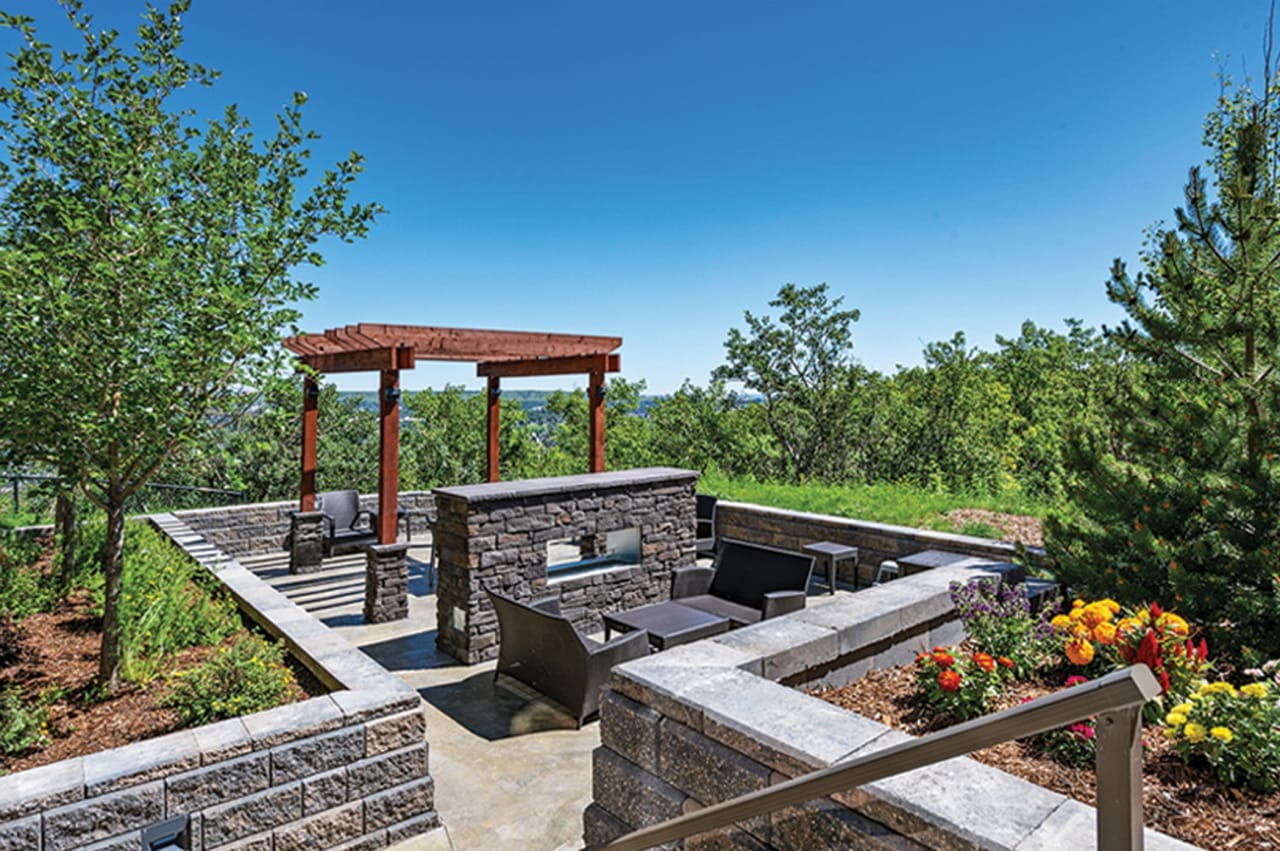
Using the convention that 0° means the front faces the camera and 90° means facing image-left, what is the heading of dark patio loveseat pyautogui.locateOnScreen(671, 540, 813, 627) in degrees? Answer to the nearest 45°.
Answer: approximately 45°

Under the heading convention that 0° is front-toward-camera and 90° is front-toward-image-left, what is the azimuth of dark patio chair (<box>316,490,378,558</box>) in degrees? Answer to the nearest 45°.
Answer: approximately 315°

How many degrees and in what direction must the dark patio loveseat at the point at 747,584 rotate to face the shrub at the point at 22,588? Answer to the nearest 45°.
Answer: approximately 45° to its right

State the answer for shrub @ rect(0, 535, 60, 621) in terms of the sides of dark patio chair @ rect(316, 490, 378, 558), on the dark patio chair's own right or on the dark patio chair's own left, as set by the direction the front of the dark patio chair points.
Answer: on the dark patio chair's own right

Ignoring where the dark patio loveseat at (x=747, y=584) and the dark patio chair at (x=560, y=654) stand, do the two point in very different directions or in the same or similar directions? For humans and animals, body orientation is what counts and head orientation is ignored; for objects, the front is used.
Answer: very different directions

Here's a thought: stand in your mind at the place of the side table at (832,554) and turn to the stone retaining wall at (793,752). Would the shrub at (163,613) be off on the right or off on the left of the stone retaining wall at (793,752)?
right

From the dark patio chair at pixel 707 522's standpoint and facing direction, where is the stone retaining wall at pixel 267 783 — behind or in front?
in front

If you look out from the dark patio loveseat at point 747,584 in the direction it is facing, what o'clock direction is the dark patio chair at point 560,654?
the dark patio chair at point 560,654 is roughly at 12 o'clock from the dark patio loveseat at point 747,584.

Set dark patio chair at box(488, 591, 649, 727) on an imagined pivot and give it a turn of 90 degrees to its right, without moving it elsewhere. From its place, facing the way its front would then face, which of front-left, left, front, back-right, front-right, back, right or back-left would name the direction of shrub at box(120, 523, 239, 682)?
back-right

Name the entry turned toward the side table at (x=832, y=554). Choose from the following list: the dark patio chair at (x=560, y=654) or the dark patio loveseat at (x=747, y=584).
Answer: the dark patio chair at (x=560, y=654)

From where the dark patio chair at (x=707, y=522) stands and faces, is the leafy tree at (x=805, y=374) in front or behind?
behind

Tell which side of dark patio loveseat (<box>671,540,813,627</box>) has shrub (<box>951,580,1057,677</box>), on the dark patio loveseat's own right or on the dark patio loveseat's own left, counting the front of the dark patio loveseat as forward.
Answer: on the dark patio loveseat's own left

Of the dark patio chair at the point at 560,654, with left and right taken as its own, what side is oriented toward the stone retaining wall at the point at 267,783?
back
